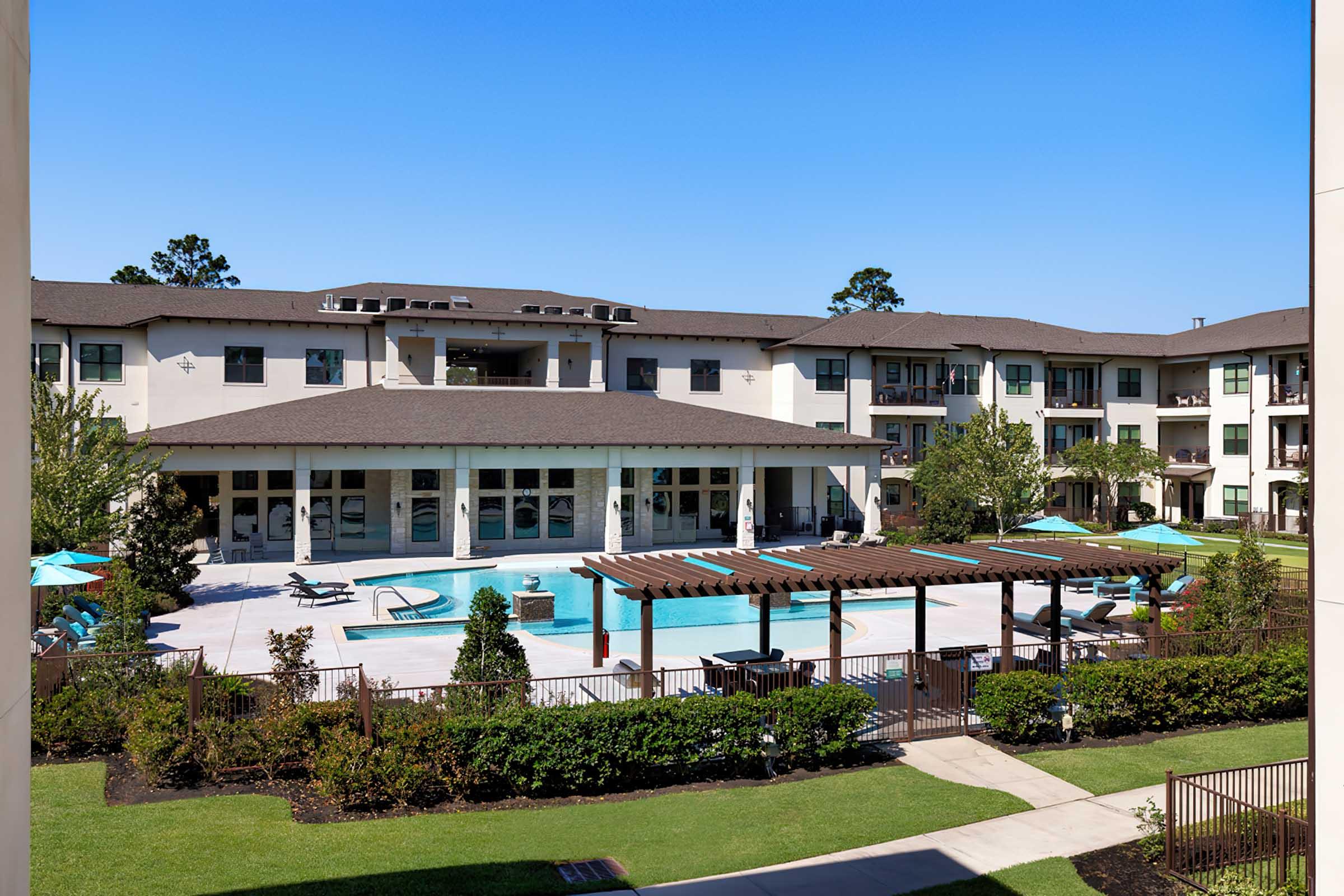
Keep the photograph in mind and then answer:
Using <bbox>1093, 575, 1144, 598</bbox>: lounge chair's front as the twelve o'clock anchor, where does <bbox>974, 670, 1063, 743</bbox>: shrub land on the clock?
The shrub is roughly at 9 o'clock from the lounge chair.

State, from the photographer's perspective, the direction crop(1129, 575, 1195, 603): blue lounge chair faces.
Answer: facing to the left of the viewer

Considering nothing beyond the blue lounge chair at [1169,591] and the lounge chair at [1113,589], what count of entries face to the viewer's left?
2

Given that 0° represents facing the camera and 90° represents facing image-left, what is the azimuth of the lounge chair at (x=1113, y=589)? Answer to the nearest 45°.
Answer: approximately 90°

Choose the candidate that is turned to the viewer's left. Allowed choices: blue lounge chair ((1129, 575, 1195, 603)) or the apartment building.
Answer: the blue lounge chair

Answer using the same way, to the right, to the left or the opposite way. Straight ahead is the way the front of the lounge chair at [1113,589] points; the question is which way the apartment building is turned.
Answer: to the left

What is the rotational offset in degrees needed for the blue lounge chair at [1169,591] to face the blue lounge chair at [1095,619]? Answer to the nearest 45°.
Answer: approximately 90° to its left

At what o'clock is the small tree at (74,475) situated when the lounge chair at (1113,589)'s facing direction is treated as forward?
The small tree is roughly at 11 o'clock from the lounge chair.

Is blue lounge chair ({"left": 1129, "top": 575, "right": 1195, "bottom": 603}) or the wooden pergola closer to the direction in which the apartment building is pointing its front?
the wooden pergola

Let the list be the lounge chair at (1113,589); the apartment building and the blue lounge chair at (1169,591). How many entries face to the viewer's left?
2

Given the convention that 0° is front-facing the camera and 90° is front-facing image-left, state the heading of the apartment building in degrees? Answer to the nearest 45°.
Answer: approximately 0°
